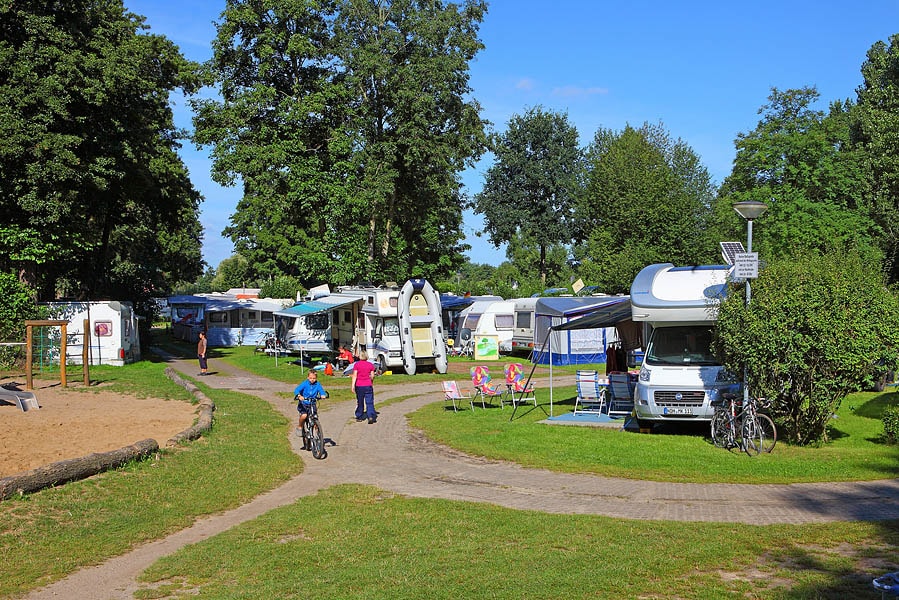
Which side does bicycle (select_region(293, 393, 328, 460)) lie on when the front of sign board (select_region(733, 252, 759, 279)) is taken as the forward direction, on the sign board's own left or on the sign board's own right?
on the sign board's own right

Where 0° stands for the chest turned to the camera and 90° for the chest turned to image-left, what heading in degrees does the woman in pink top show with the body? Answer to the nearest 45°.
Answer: approximately 180°

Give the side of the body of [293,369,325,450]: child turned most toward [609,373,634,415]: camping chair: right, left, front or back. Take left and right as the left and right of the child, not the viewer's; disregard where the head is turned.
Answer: left

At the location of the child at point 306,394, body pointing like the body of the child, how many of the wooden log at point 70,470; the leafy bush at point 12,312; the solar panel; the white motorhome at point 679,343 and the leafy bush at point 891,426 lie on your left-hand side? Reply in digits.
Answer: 3

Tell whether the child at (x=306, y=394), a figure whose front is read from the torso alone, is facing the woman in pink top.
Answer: no

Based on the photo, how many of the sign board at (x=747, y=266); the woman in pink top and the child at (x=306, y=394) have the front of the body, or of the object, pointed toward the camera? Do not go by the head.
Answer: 2

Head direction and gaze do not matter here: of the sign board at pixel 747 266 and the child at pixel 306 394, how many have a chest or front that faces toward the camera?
2

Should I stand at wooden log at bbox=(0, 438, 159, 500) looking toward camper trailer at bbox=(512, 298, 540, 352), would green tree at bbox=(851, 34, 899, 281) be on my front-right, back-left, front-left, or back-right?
front-right

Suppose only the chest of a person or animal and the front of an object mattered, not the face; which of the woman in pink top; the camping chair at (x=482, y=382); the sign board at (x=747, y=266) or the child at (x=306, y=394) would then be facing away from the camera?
the woman in pink top

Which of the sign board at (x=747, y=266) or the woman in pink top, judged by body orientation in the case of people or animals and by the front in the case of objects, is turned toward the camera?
the sign board

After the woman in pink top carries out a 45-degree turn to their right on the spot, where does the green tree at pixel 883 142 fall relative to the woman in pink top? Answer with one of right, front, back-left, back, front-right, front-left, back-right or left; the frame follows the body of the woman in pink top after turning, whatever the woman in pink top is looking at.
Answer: front

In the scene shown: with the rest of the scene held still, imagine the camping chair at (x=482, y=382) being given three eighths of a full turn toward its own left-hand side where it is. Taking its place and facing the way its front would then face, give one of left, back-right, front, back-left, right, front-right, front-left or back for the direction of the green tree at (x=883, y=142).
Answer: front-right

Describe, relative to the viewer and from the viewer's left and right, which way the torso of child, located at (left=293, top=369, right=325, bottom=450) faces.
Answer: facing the viewer

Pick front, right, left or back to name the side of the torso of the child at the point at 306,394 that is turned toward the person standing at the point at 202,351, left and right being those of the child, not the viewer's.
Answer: back

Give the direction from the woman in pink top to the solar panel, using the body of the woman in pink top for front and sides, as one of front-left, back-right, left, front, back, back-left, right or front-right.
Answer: back-right

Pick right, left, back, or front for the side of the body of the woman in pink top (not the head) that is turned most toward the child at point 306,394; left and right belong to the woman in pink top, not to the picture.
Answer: back

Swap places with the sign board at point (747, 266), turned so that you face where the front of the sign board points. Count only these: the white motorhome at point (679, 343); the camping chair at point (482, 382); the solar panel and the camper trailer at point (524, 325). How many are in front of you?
0

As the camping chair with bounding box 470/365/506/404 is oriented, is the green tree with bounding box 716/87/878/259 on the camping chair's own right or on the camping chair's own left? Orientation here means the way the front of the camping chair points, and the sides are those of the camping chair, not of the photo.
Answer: on the camping chair's own left

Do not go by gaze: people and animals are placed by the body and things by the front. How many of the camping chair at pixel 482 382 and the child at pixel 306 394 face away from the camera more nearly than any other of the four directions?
0
